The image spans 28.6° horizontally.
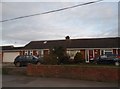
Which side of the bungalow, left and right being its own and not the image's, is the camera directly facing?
front

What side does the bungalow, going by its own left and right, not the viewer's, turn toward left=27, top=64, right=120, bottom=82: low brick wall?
front

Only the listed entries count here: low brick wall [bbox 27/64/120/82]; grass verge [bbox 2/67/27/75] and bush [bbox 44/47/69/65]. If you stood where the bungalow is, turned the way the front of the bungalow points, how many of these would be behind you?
0

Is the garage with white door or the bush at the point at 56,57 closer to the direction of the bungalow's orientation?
the bush

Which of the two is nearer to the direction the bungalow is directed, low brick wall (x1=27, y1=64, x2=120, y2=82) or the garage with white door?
the low brick wall

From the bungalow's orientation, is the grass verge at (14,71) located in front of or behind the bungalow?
in front

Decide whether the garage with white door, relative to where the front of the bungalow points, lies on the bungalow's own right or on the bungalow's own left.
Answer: on the bungalow's own right

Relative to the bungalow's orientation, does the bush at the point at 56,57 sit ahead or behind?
ahead
